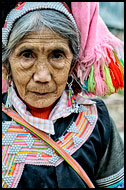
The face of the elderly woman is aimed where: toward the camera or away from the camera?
toward the camera

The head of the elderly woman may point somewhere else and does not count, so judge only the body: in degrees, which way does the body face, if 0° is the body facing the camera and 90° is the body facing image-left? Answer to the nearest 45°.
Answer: approximately 0°
